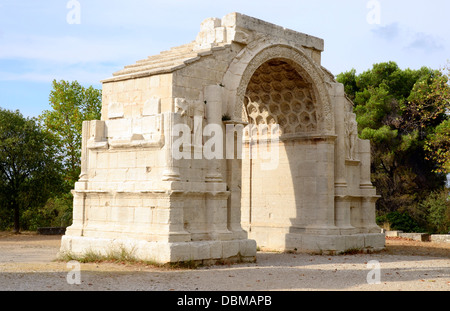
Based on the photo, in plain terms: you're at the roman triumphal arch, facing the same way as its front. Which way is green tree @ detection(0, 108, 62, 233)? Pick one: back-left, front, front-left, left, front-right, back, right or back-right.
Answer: back

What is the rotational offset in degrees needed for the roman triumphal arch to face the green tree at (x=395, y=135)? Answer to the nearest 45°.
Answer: approximately 90° to its left

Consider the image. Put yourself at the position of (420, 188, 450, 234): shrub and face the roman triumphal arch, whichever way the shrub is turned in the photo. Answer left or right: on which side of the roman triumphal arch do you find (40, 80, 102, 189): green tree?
right

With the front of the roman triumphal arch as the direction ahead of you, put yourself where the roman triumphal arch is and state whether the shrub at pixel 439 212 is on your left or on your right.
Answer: on your left

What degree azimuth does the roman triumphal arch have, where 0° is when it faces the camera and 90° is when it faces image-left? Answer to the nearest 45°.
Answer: approximately 315°

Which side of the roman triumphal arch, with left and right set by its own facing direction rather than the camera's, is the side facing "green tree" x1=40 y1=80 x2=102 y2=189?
back
